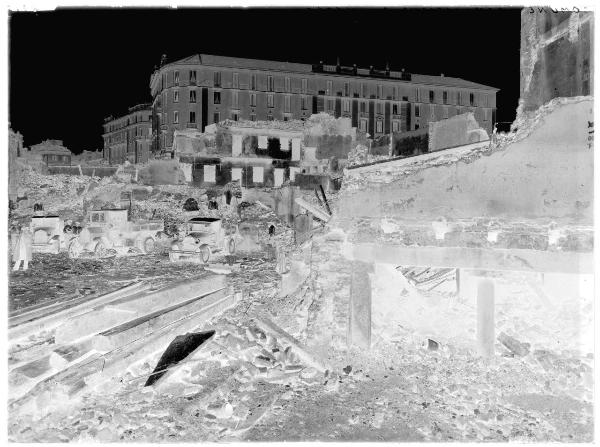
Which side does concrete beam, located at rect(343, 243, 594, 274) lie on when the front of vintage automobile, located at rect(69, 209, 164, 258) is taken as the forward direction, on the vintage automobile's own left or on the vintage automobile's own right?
on the vintage automobile's own left

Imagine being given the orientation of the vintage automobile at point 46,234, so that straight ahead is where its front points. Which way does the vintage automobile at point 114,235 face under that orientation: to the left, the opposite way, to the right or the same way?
to the right

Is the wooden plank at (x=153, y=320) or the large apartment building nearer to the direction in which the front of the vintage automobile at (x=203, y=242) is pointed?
the wooden plank

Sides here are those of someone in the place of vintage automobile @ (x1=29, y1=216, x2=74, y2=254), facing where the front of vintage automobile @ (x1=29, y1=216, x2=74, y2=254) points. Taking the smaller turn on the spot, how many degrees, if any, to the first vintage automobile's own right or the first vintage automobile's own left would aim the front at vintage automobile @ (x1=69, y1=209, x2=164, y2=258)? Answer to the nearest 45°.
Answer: approximately 45° to the first vintage automobile's own left

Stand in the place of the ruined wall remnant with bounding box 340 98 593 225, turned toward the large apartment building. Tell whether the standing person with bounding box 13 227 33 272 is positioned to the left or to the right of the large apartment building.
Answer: left

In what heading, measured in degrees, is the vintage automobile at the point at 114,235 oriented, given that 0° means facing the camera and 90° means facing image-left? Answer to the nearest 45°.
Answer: approximately 45°

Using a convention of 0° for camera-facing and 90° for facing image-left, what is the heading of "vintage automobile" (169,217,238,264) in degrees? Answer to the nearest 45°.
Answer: approximately 45°
